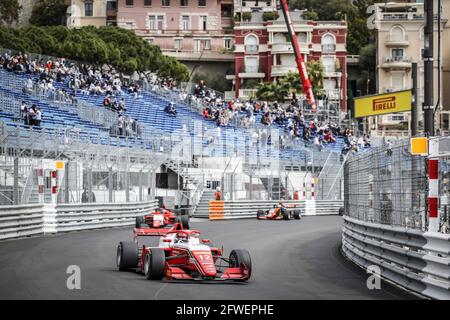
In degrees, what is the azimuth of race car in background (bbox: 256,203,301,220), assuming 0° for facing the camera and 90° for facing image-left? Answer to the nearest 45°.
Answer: approximately 45°

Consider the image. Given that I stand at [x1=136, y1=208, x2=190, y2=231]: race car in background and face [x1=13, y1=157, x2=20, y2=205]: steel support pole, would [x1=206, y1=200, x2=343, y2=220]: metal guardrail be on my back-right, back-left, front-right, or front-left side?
back-right

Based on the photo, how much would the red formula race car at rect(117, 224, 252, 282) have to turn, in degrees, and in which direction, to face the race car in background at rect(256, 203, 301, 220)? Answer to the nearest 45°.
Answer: approximately 180°

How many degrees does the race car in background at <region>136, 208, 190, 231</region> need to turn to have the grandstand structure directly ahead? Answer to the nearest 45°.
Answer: approximately 135° to its right

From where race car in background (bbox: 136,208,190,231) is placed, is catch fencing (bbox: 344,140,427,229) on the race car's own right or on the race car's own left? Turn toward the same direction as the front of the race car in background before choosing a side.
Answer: on the race car's own left

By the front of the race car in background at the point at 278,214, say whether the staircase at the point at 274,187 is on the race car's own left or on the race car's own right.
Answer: on the race car's own right

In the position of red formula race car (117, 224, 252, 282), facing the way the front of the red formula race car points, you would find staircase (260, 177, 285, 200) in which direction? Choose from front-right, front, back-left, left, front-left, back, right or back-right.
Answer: back

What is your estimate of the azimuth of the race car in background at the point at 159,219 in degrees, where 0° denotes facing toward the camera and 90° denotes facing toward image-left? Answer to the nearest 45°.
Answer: approximately 45°

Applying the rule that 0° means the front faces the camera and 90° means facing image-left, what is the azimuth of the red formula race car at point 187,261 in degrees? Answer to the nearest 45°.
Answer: approximately 0°
